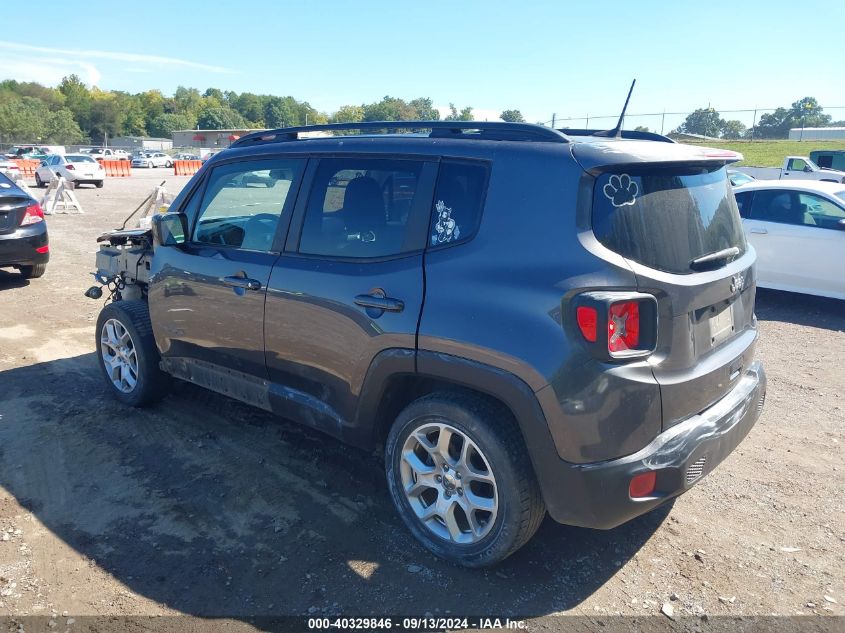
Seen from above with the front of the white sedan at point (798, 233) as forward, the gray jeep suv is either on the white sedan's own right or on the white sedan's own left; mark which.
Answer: on the white sedan's own right

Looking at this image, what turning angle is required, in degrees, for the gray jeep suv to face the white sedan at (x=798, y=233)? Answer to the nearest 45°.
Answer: approximately 90° to its right

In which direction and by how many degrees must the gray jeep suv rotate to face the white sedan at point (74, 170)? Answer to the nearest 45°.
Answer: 0° — it already faces it

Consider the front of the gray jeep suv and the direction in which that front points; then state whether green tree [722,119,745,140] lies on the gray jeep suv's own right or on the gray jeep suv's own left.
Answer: on the gray jeep suv's own right

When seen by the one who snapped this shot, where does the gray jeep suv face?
facing away from the viewer and to the left of the viewer

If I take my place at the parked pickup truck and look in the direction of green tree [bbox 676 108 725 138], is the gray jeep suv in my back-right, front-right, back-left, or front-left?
back-left

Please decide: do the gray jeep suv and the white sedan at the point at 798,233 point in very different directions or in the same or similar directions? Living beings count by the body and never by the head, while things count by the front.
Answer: very different directions

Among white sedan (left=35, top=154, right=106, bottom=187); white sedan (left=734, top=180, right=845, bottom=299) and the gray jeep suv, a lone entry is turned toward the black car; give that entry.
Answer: the gray jeep suv

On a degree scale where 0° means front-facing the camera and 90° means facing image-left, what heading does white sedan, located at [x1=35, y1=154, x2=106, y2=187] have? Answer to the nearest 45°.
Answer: approximately 135°

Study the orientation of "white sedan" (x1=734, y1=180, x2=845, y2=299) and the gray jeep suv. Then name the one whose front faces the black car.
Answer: the gray jeep suv
